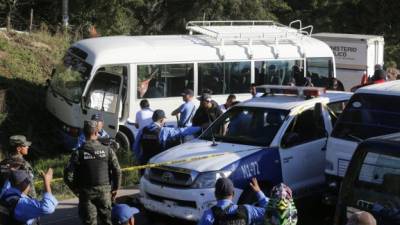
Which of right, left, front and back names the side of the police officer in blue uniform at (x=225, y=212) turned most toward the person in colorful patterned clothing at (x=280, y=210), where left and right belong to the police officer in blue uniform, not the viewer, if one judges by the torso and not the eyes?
right

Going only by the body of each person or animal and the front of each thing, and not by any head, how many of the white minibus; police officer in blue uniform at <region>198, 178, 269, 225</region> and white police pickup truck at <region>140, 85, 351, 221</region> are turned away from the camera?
1

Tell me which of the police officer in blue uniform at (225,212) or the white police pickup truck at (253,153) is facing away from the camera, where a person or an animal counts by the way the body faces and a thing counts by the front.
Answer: the police officer in blue uniform

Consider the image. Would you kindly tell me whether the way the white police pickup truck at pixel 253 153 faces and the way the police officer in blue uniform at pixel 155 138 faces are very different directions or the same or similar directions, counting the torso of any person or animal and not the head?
very different directions

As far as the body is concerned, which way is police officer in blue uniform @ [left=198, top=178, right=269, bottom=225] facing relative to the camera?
away from the camera

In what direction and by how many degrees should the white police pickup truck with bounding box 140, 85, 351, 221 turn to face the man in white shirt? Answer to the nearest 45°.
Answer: approximately 90° to its right

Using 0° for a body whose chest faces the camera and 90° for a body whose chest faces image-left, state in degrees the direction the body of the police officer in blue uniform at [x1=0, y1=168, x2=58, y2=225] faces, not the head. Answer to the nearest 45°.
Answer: approximately 225°

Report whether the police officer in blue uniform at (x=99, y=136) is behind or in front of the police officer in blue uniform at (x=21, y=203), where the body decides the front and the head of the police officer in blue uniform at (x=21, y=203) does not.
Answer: in front

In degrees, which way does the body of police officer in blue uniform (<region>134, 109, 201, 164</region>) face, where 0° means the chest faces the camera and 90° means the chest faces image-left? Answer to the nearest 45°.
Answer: approximately 225°

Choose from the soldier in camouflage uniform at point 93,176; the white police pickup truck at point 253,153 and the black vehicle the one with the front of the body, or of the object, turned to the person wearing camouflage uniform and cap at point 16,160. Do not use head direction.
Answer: the white police pickup truck
